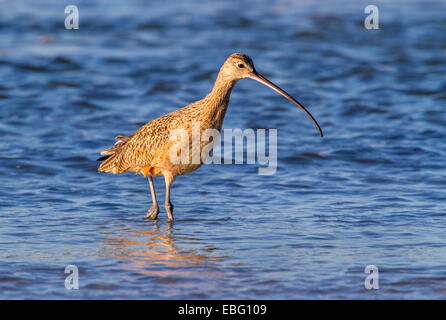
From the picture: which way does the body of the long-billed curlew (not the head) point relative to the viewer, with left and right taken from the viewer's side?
facing to the right of the viewer
